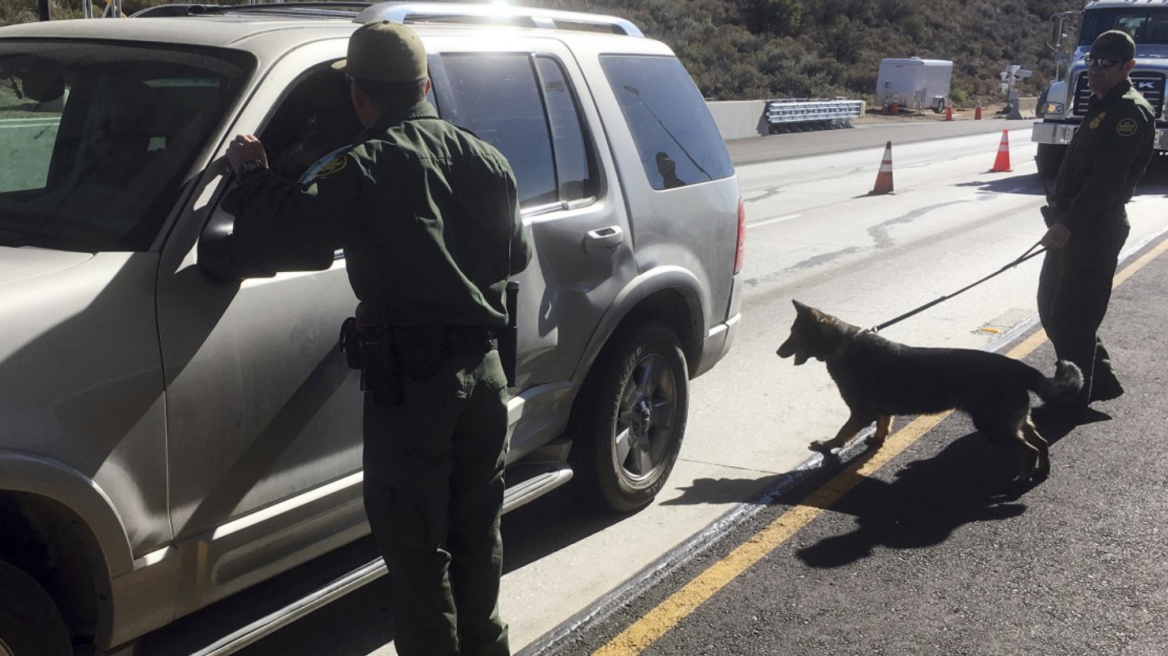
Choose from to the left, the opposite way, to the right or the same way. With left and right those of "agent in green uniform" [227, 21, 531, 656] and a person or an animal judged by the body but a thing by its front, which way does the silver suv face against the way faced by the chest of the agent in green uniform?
to the left

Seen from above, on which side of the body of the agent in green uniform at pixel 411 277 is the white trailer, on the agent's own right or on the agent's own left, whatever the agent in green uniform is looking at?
on the agent's own right

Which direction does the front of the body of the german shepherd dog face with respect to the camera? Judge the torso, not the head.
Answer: to the viewer's left

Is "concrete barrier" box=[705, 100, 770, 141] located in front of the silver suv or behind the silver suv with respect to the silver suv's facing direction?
behind

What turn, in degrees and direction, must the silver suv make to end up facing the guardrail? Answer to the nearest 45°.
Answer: approximately 180°

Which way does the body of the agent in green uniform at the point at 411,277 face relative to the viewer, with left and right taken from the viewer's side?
facing away from the viewer and to the left of the viewer

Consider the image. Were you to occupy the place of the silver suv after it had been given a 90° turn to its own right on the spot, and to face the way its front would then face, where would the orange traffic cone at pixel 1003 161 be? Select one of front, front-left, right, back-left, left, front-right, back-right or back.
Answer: right

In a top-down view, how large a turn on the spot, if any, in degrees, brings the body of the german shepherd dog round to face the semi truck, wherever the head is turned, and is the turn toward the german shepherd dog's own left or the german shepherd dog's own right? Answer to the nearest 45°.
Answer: approximately 90° to the german shepherd dog's own right

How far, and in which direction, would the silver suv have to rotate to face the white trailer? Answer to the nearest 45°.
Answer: approximately 180°

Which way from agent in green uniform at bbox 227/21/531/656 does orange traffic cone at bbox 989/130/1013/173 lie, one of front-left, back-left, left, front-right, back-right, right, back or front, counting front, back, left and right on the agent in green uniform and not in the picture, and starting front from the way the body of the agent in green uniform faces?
right

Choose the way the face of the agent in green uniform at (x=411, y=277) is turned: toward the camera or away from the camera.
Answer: away from the camera

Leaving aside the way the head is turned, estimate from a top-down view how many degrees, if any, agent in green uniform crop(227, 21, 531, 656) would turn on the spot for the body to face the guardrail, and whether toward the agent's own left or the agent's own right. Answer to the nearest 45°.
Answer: approximately 90° to the agent's own right

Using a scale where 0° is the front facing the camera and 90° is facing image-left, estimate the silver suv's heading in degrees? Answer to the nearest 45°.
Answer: approximately 45°

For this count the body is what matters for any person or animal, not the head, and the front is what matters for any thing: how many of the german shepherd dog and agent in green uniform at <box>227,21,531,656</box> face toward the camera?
0
